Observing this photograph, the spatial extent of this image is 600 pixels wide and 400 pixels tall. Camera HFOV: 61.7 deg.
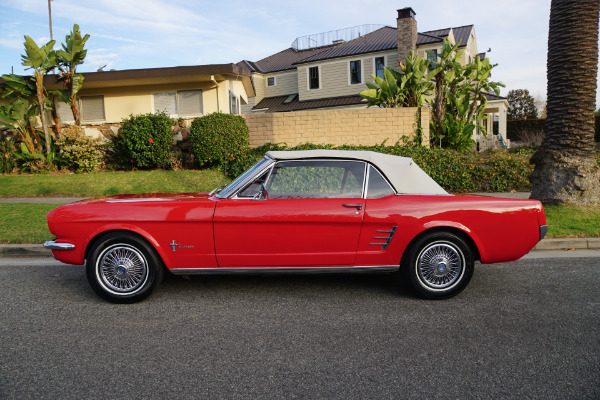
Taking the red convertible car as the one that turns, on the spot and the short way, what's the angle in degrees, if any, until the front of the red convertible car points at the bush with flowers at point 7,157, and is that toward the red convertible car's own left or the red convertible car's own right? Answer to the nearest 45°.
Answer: approximately 45° to the red convertible car's own right

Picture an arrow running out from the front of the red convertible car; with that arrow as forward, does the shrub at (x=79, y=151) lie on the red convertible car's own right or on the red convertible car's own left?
on the red convertible car's own right

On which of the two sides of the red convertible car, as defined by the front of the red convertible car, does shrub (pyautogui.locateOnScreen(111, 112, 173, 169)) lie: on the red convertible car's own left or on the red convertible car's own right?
on the red convertible car's own right

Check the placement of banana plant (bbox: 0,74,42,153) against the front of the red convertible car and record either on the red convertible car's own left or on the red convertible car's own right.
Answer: on the red convertible car's own right

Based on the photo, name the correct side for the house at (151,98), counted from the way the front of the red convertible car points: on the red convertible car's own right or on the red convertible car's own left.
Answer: on the red convertible car's own right

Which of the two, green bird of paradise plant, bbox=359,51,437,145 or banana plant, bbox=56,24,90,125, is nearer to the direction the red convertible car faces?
the banana plant

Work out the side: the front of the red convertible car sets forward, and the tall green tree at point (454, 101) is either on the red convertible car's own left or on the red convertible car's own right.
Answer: on the red convertible car's own right

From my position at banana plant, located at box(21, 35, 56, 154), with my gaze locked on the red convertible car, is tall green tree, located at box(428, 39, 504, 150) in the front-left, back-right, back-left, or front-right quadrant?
front-left

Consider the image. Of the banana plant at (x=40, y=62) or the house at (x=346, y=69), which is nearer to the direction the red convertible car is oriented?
the banana plant

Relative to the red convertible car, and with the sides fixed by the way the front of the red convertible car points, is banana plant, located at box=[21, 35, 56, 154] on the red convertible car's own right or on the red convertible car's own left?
on the red convertible car's own right

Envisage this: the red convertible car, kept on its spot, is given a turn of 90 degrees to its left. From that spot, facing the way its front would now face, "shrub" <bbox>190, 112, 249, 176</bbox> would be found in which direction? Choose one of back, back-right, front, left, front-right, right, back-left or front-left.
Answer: back

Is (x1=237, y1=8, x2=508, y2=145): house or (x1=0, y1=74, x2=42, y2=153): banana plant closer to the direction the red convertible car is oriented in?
the banana plant

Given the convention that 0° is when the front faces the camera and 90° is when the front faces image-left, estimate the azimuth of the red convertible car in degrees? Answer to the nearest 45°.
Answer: approximately 90°
